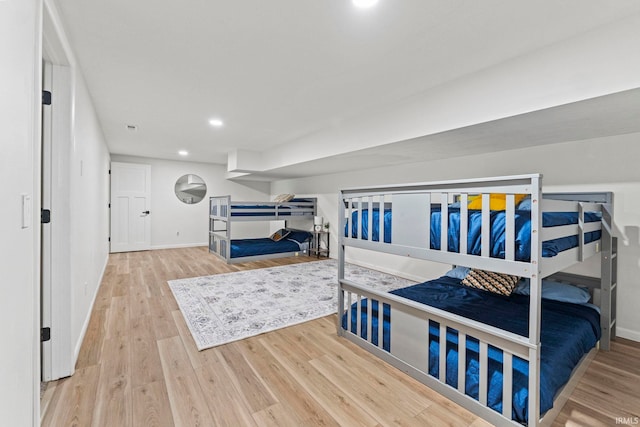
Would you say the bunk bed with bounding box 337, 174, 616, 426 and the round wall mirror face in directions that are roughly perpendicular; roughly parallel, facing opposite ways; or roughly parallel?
roughly perpendicular

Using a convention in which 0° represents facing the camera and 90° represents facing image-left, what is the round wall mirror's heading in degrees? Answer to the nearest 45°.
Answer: approximately 0°

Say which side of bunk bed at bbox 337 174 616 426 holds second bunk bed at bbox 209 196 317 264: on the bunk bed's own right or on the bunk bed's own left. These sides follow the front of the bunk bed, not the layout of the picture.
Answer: on the bunk bed's own right

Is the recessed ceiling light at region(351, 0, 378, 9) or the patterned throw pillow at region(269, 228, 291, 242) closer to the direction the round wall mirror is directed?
the recessed ceiling light

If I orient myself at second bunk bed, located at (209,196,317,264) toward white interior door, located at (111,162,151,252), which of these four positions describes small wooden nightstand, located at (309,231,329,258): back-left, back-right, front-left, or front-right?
back-right

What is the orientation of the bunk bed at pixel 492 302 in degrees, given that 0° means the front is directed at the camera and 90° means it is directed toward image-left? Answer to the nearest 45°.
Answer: approximately 45°
